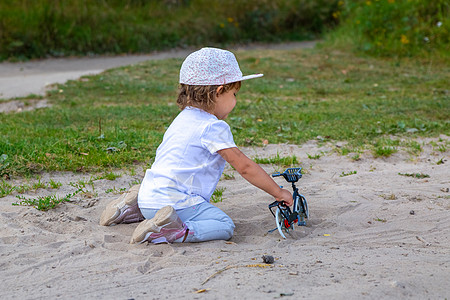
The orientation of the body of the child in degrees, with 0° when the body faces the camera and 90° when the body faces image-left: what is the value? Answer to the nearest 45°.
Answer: approximately 225°
